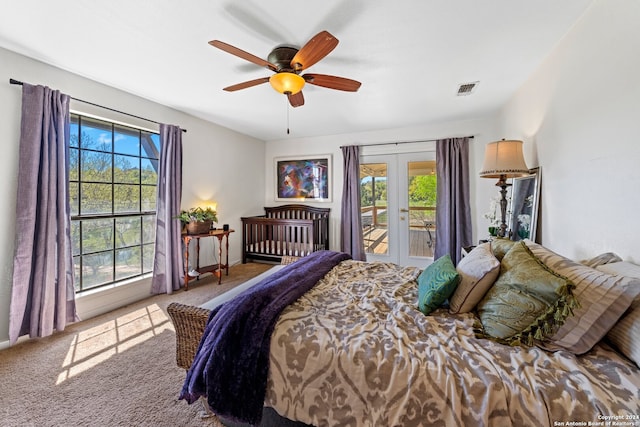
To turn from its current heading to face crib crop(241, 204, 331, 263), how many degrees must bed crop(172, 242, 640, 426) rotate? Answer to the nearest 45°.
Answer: approximately 45° to its right

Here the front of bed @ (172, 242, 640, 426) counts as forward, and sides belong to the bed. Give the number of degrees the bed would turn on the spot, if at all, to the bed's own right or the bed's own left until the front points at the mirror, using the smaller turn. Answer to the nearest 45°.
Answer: approximately 135° to the bed's own right

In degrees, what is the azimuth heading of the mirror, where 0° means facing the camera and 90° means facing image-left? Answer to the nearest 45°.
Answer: approximately 45°

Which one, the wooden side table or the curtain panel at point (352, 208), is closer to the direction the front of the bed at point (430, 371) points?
the wooden side table

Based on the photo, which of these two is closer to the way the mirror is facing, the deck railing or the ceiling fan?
the ceiling fan

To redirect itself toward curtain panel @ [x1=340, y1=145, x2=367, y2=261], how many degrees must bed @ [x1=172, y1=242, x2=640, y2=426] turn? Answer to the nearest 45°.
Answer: approximately 90° to its right

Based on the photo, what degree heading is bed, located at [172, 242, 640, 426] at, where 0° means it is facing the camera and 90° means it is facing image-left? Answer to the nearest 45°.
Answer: approximately 90°

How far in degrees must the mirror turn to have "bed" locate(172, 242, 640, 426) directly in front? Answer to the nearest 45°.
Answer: approximately 45° to its left

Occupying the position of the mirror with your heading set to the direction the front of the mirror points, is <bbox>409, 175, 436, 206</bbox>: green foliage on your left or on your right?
on your right
